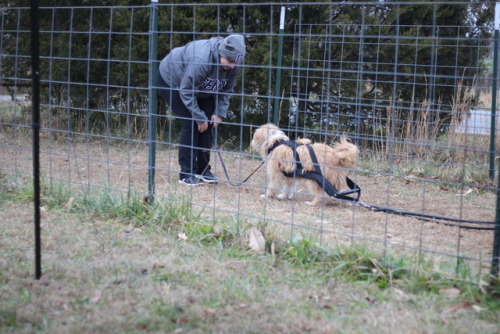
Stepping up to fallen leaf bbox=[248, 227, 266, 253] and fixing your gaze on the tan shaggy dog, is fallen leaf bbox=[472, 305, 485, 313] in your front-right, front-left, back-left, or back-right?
back-right

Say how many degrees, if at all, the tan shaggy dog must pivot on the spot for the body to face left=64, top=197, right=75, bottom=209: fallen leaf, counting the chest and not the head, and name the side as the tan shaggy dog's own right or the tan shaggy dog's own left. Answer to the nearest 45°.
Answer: approximately 45° to the tan shaggy dog's own left

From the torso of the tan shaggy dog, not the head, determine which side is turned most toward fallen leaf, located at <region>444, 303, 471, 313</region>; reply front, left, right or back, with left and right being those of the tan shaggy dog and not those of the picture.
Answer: left

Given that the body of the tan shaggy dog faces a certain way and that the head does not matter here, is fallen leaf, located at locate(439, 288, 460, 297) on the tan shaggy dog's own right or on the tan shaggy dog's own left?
on the tan shaggy dog's own left

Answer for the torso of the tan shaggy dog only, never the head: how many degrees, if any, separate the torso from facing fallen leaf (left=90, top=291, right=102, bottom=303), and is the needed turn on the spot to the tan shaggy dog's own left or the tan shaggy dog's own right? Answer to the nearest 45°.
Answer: approximately 90° to the tan shaggy dog's own left

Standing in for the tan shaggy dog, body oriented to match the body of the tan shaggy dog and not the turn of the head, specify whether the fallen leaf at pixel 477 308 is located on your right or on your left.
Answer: on your left

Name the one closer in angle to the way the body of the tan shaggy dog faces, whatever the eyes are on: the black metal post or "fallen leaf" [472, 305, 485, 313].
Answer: the black metal post

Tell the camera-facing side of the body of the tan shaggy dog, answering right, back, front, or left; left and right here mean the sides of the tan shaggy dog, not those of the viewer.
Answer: left
